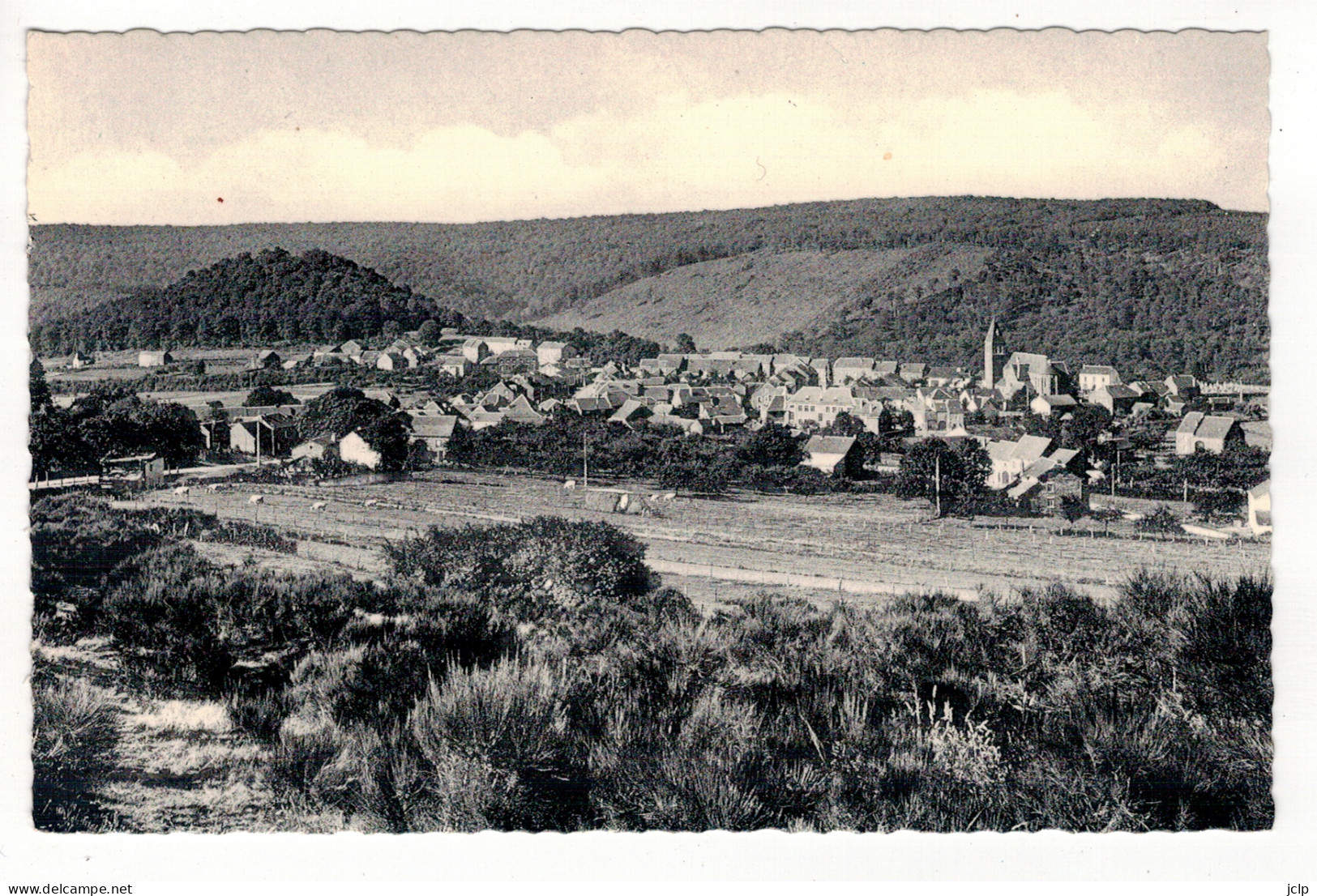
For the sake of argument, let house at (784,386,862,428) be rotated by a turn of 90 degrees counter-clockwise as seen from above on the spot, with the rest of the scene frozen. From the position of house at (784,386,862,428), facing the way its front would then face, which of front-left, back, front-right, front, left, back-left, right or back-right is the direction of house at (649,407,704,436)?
back

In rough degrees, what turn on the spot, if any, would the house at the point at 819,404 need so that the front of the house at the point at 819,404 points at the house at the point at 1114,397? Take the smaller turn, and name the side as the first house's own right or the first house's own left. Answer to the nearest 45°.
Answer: approximately 90° to the first house's own left

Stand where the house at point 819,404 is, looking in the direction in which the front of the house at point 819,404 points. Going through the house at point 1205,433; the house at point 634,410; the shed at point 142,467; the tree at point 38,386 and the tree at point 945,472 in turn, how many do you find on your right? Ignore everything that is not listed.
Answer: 3

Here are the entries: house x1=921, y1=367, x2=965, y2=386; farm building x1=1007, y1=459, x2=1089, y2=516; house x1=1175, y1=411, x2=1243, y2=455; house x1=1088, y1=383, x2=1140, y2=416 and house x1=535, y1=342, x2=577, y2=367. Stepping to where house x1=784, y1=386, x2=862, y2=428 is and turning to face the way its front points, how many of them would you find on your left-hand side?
4

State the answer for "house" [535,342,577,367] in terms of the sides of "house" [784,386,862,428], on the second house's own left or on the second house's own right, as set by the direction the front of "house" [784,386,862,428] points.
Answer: on the second house's own right

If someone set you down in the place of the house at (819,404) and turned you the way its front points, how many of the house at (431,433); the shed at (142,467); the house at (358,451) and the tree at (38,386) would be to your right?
4

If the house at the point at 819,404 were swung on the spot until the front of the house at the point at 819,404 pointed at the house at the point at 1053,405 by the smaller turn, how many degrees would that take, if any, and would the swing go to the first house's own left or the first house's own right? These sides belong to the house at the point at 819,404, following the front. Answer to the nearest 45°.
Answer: approximately 90° to the first house's own left

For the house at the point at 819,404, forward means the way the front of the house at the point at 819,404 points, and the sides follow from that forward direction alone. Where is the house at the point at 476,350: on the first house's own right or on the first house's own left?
on the first house's own right

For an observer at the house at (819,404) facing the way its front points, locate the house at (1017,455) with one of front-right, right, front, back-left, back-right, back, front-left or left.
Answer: left

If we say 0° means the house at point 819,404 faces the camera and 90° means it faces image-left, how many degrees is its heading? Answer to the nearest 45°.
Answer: approximately 0°

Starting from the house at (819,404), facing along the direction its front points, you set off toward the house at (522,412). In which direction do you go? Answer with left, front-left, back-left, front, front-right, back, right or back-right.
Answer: right

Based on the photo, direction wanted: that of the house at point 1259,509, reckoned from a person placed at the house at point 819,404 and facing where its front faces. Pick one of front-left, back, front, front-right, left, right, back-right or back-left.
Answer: left

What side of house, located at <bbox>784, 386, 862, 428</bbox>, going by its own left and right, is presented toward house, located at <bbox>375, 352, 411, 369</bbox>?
right

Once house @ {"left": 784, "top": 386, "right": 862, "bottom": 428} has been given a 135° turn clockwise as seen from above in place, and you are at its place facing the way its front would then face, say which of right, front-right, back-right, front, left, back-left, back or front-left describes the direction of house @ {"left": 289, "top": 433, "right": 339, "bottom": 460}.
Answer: front-left
